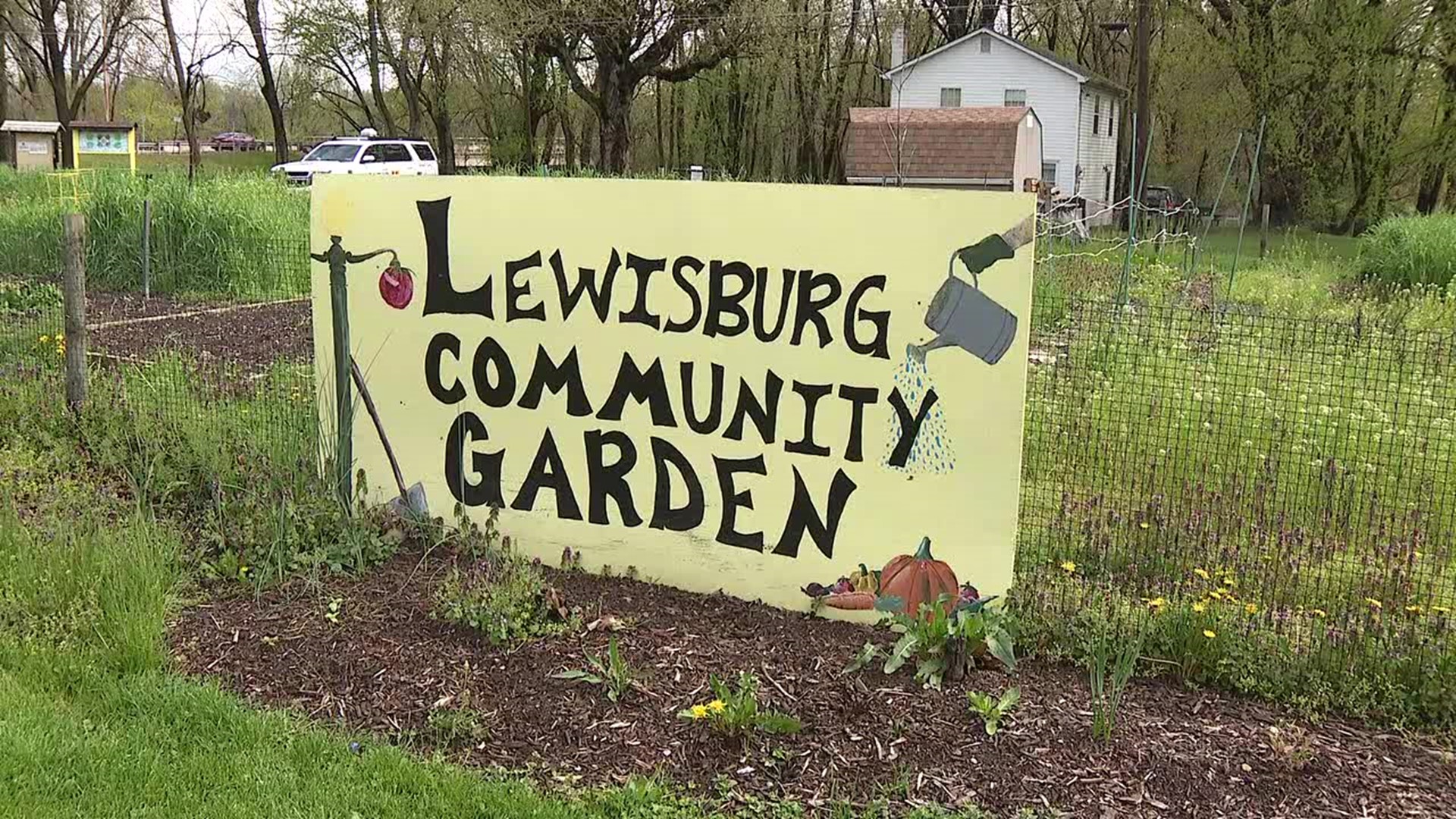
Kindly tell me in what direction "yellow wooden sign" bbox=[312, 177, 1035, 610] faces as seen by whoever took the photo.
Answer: facing the viewer and to the left of the viewer

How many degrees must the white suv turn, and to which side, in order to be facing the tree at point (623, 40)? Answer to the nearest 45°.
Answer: approximately 135° to its left

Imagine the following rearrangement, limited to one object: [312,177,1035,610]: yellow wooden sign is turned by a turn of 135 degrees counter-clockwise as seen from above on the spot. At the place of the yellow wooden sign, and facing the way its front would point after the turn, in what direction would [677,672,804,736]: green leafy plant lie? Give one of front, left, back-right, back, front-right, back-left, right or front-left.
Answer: right

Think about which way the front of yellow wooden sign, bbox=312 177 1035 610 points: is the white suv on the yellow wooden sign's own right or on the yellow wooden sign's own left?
on the yellow wooden sign's own right

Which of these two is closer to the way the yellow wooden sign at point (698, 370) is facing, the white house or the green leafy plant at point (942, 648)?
the green leafy plant

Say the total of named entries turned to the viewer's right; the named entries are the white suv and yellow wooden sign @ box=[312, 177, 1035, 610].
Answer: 0

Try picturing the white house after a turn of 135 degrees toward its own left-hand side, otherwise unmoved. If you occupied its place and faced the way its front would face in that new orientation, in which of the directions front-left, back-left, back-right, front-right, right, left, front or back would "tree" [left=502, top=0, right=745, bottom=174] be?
left

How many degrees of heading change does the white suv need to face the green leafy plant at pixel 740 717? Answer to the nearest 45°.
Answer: approximately 45° to its left

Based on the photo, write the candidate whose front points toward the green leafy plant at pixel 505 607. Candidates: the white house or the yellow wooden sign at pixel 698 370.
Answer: the yellow wooden sign
